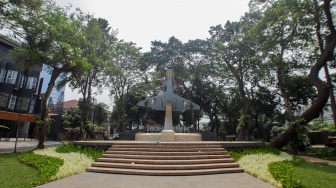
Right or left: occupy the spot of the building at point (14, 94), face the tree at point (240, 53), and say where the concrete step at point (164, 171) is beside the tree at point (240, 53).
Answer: right

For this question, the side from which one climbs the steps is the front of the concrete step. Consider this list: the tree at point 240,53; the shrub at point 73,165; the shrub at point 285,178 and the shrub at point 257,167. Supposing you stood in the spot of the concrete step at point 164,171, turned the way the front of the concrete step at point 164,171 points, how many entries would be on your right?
1

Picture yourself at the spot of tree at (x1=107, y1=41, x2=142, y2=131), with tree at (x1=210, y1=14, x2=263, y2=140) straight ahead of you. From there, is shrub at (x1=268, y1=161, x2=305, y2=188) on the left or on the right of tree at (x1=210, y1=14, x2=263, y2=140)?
right

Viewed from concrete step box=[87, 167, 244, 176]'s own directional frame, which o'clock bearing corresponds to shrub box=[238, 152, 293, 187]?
The shrub is roughly at 9 o'clock from the concrete step.

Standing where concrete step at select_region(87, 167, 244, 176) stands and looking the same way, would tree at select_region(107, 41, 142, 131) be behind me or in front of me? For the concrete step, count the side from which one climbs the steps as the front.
behind

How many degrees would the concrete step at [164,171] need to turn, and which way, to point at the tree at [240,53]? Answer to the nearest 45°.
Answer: approximately 135° to its left

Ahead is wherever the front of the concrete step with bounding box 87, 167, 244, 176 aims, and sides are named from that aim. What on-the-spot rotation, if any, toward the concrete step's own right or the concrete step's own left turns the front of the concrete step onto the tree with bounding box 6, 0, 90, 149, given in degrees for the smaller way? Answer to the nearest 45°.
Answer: approximately 135° to the concrete step's own right

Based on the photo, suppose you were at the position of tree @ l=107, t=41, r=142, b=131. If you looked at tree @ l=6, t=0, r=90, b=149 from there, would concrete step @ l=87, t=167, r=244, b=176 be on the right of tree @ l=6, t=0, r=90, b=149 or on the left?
left

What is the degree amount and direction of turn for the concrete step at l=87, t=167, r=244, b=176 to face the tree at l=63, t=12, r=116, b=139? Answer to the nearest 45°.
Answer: approximately 135° to its right

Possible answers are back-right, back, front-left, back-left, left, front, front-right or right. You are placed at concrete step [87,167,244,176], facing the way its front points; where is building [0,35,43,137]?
back-right

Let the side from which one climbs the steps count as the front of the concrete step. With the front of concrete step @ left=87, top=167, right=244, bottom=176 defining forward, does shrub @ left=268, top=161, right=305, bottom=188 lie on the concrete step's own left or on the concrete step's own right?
on the concrete step's own left

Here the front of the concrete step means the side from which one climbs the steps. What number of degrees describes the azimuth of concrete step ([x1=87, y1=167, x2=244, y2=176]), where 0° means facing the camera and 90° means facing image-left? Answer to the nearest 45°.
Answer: approximately 0°

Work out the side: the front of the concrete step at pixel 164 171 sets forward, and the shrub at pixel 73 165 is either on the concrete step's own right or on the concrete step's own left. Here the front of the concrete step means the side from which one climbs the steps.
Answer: on the concrete step's own right

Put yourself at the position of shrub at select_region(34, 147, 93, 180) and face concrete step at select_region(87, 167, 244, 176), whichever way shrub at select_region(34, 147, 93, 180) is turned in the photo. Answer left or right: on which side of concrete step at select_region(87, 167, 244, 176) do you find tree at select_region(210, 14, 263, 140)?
left
